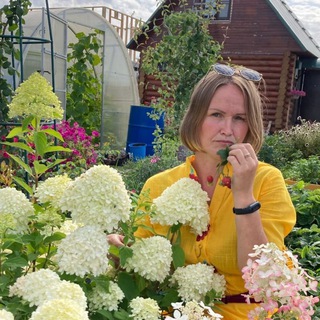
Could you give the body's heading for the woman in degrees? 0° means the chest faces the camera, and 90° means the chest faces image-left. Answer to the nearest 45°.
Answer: approximately 0°

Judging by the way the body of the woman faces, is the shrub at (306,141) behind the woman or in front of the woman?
behind

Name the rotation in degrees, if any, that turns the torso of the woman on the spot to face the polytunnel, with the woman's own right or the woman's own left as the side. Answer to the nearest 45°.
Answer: approximately 180°

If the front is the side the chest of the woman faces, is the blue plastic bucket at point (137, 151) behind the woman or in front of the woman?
behind

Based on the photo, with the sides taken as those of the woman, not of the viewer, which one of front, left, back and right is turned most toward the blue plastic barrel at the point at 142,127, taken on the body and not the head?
back
